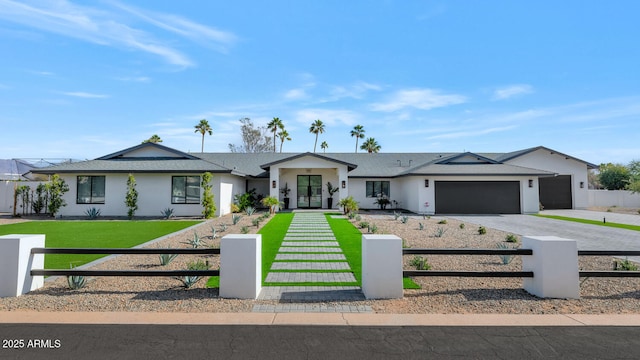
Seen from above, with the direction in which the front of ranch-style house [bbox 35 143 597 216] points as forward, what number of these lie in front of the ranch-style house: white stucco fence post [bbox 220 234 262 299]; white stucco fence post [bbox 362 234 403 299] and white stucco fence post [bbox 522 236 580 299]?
3

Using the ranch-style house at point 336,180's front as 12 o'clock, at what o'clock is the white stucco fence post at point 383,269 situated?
The white stucco fence post is roughly at 12 o'clock from the ranch-style house.

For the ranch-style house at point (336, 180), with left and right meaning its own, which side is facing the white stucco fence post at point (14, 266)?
front

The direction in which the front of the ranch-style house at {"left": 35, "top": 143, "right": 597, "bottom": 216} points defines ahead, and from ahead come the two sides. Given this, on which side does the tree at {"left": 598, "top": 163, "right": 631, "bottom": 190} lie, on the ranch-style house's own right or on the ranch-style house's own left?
on the ranch-style house's own left

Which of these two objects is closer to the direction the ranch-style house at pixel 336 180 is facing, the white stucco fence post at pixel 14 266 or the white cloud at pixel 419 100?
the white stucco fence post

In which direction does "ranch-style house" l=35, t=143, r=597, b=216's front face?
toward the camera

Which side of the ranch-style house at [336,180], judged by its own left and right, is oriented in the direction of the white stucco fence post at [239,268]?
front

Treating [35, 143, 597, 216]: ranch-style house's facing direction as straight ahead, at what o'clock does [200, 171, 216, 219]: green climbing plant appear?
The green climbing plant is roughly at 2 o'clock from the ranch-style house.

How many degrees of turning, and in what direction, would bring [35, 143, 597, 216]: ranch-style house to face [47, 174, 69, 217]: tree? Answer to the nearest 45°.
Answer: approximately 90° to its right

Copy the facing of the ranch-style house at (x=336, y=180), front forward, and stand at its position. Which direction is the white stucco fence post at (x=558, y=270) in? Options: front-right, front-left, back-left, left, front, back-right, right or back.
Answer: front

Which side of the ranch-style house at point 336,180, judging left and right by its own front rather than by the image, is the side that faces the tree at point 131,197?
right

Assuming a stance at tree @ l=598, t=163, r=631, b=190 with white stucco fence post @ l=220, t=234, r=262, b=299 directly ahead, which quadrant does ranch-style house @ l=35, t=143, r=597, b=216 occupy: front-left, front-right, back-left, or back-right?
front-right

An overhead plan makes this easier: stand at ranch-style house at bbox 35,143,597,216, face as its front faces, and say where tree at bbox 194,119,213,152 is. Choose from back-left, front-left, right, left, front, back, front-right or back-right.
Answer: back-right
